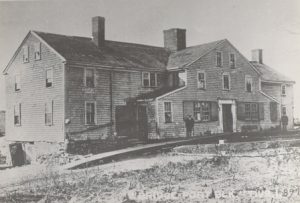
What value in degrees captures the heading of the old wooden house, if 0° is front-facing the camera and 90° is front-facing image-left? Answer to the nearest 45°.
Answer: approximately 315°
